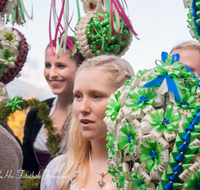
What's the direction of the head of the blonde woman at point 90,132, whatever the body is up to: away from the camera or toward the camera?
toward the camera

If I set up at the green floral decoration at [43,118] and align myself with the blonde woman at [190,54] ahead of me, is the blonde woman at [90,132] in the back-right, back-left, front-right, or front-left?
front-right
